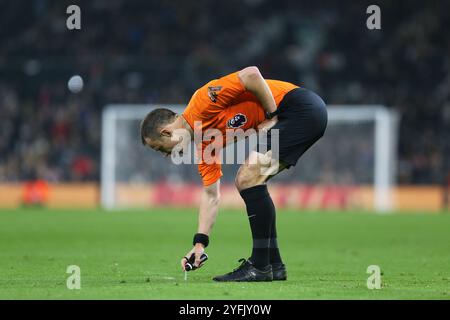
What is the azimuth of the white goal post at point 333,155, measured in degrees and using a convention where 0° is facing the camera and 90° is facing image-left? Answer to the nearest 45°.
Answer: approximately 0°
